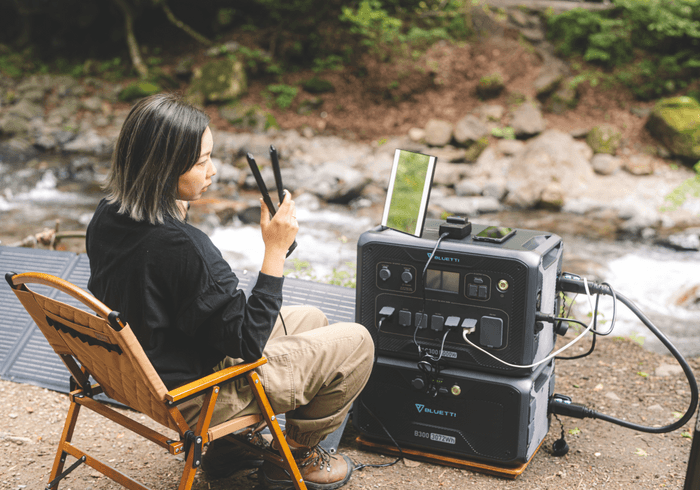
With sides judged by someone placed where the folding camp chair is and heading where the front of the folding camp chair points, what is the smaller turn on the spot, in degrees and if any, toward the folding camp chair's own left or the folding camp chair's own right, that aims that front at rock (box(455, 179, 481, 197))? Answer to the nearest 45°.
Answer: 0° — it already faces it

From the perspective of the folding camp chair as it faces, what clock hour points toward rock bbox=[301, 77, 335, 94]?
The rock is roughly at 11 o'clock from the folding camp chair.

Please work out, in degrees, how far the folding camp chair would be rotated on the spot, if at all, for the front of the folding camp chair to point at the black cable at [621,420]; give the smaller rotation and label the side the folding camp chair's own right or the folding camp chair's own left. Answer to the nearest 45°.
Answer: approximately 45° to the folding camp chair's own right

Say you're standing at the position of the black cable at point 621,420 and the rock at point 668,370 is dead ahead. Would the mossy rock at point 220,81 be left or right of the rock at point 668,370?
left

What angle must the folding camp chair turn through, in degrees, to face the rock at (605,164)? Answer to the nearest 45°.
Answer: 0° — it already faces it

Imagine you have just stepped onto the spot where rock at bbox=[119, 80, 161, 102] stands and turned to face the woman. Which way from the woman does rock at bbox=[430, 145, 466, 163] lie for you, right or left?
left

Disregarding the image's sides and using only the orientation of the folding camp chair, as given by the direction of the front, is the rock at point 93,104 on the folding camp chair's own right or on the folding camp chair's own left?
on the folding camp chair's own left

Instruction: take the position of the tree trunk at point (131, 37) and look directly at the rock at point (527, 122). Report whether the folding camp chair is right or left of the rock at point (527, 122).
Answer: right

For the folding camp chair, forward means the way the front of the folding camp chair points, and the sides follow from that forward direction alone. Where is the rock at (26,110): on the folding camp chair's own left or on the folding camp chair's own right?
on the folding camp chair's own left

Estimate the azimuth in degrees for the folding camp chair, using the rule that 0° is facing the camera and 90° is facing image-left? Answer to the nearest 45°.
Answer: approximately 225°
